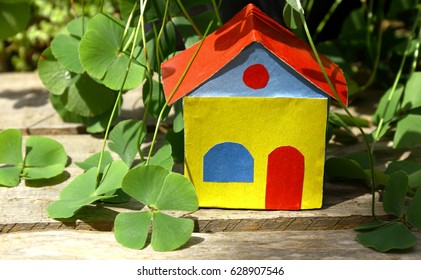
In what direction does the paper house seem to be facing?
toward the camera

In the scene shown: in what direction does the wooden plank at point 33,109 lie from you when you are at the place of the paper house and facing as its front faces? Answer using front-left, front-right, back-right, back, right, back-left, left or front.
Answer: back-right
